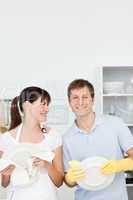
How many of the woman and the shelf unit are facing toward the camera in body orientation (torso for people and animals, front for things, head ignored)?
2

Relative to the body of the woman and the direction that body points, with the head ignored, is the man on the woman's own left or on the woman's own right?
on the woman's own left

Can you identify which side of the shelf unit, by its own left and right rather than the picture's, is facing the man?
front

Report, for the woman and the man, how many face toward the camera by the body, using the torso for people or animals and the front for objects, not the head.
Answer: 2

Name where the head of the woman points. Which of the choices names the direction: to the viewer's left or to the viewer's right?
to the viewer's right

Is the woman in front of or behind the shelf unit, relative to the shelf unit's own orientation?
in front

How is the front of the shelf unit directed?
toward the camera

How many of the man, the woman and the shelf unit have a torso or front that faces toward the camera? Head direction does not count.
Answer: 3

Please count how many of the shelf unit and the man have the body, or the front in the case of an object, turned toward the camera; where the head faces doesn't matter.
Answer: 2

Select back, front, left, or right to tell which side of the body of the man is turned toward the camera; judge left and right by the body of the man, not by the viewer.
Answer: front

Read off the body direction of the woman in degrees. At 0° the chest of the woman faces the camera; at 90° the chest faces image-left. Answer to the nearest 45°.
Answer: approximately 0°
